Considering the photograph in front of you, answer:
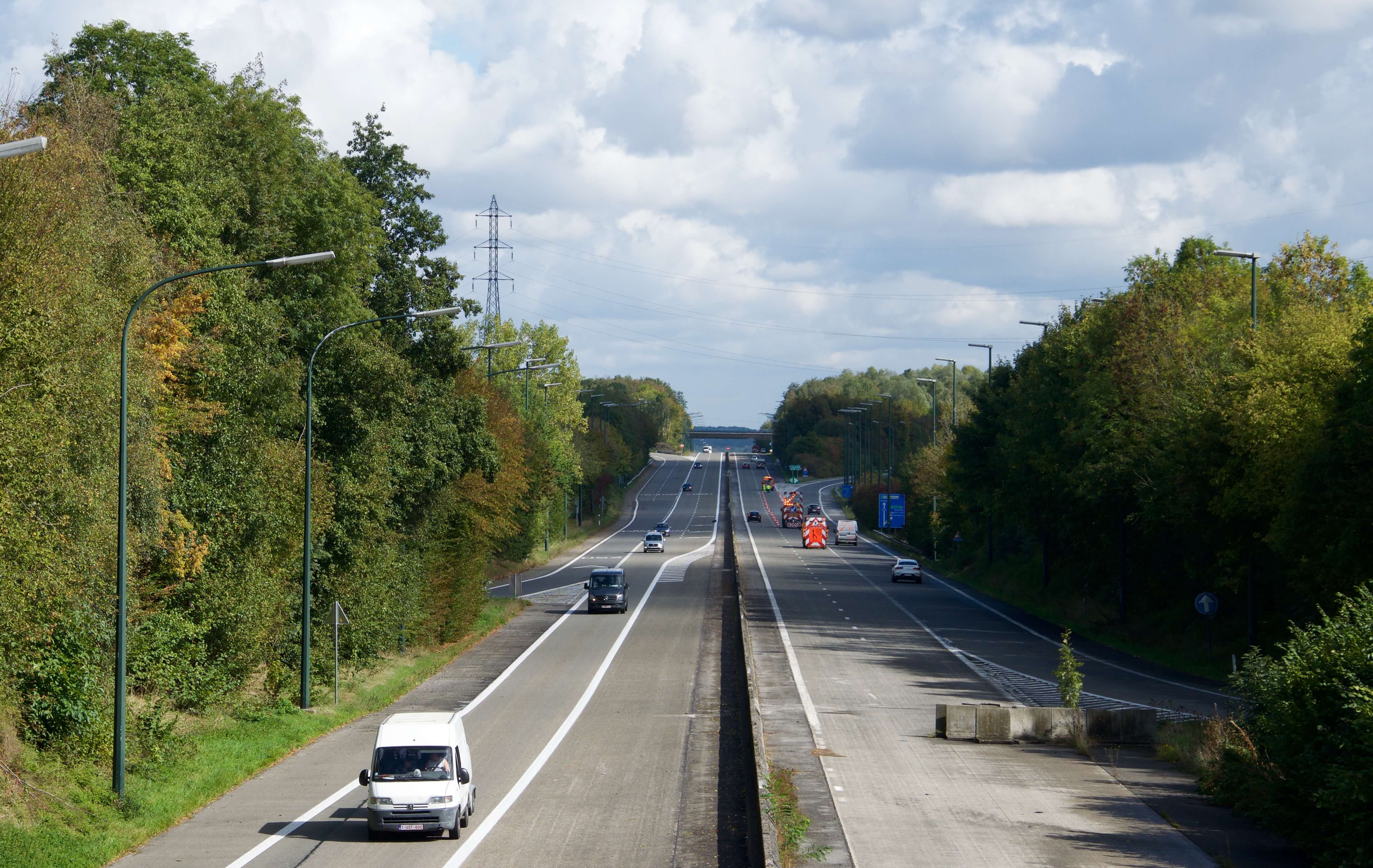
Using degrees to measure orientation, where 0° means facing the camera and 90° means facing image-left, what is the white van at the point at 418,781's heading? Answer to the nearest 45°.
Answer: approximately 0°

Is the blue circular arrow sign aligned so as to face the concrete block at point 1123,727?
yes

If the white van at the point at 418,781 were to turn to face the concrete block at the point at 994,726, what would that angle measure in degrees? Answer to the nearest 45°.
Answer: approximately 135° to its left

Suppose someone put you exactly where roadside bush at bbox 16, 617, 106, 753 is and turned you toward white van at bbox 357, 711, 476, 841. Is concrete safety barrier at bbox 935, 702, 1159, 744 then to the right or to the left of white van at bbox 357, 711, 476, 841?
left

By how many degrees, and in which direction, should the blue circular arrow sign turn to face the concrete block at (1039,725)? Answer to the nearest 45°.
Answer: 0° — it already faces it

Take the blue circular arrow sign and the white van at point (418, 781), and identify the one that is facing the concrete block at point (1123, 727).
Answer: the blue circular arrow sign

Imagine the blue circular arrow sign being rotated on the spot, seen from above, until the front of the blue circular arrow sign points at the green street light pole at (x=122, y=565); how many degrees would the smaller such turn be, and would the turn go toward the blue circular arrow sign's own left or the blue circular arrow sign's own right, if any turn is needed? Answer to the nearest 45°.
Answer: approximately 45° to the blue circular arrow sign's own right

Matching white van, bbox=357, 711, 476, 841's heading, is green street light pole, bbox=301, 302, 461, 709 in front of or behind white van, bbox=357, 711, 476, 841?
behind

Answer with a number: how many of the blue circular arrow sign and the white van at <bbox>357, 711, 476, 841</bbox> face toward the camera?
2

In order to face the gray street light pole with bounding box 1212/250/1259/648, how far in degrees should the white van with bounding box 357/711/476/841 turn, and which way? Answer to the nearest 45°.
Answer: approximately 135° to its left

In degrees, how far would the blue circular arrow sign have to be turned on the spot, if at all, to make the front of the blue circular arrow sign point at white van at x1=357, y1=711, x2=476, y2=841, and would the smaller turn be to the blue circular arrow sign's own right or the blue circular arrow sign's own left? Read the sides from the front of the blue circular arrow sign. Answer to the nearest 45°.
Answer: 0° — it already faces it

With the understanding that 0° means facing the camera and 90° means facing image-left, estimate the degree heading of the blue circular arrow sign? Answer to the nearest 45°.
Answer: approximately 0°

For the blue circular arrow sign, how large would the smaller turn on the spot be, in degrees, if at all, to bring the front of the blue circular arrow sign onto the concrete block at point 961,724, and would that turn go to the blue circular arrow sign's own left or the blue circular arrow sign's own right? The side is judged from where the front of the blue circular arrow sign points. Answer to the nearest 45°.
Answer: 0° — it already faces it
